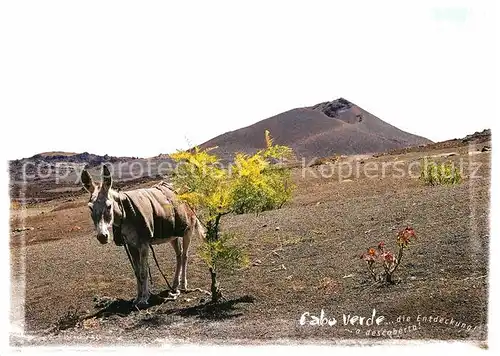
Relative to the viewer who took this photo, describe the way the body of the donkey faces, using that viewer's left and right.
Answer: facing the viewer and to the left of the viewer

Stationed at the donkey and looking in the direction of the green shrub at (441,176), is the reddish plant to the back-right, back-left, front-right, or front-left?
front-right

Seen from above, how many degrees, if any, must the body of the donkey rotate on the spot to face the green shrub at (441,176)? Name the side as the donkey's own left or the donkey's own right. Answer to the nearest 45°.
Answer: approximately 180°

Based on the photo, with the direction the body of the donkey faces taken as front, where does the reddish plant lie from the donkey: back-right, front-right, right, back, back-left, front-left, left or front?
back-left

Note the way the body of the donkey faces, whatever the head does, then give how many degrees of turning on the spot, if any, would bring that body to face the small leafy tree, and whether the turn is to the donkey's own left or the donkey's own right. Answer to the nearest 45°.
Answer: approximately 135° to the donkey's own left

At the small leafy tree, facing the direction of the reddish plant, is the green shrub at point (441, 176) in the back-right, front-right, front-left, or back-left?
front-left
